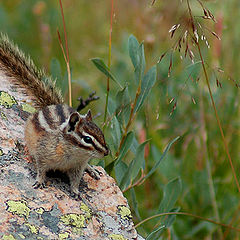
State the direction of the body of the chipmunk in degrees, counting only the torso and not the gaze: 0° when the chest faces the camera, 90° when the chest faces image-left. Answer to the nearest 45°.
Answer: approximately 315°

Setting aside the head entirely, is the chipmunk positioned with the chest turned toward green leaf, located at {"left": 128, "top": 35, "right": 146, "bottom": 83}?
no

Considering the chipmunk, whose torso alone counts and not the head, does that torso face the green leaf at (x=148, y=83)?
no
